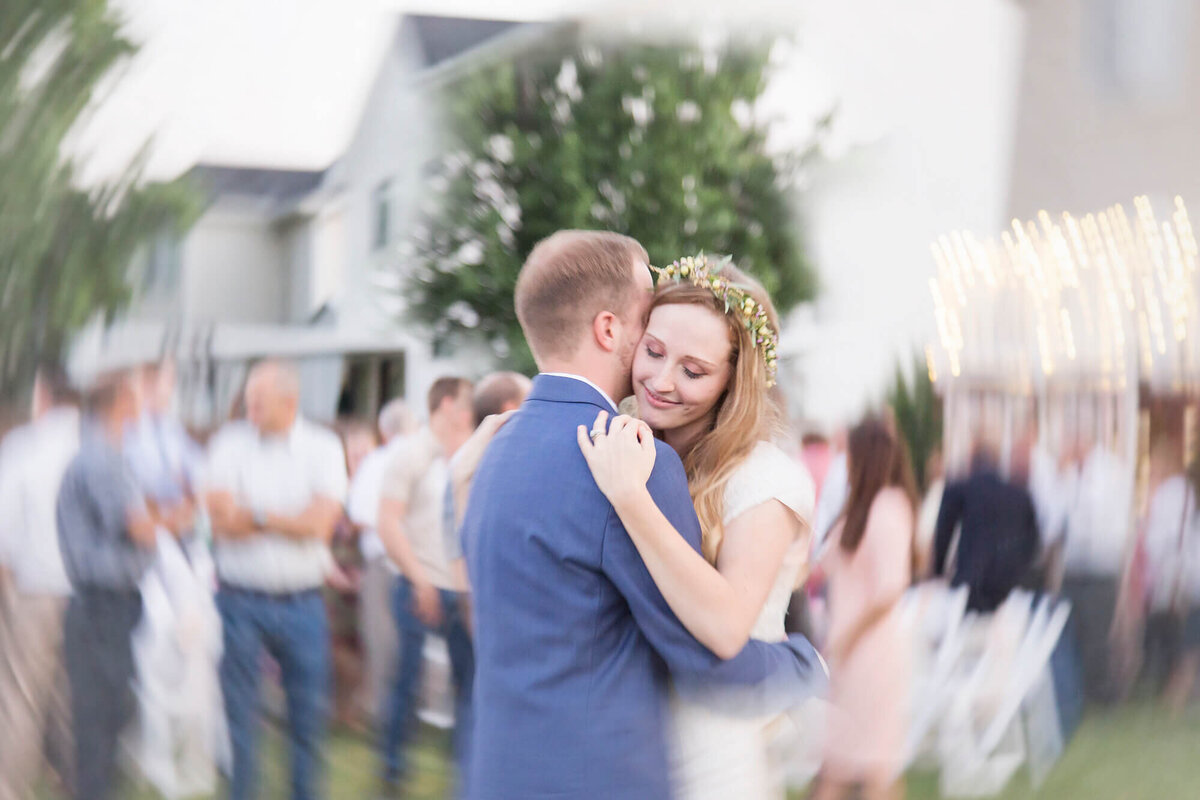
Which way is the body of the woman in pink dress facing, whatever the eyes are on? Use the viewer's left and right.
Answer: facing to the left of the viewer

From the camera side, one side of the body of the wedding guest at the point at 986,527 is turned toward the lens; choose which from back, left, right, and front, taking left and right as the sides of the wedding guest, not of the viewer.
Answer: back

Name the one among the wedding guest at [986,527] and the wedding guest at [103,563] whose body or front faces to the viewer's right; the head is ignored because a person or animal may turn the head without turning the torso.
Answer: the wedding guest at [103,563]

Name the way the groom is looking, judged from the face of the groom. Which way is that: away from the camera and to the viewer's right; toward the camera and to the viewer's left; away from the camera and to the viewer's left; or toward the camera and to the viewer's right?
away from the camera and to the viewer's right

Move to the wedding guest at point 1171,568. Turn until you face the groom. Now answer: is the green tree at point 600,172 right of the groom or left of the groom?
right
